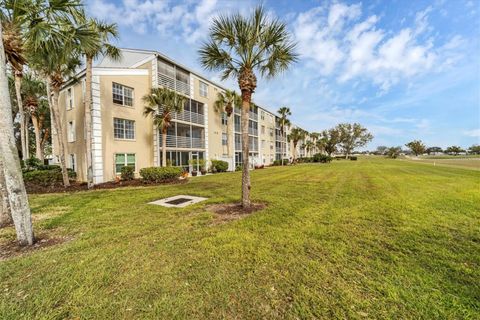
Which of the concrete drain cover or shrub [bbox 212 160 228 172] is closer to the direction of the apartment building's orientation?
the concrete drain cover

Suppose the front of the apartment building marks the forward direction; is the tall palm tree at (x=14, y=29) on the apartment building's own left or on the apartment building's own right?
on the apartment building's own right

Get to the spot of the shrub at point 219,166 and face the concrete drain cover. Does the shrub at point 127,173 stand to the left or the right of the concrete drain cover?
right

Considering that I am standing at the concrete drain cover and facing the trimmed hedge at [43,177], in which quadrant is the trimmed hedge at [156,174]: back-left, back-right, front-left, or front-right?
front-right

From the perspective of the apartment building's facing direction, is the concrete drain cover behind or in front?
in front

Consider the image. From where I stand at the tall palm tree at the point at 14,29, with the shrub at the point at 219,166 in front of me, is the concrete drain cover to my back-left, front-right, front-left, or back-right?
front-right

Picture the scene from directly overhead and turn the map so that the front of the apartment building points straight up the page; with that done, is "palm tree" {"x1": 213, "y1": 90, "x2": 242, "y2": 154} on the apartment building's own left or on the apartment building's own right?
on the apartment building's own left

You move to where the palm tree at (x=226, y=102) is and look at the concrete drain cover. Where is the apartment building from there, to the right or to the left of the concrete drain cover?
right

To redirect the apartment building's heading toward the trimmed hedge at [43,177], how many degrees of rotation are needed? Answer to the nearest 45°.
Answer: approximately 90° to its right
